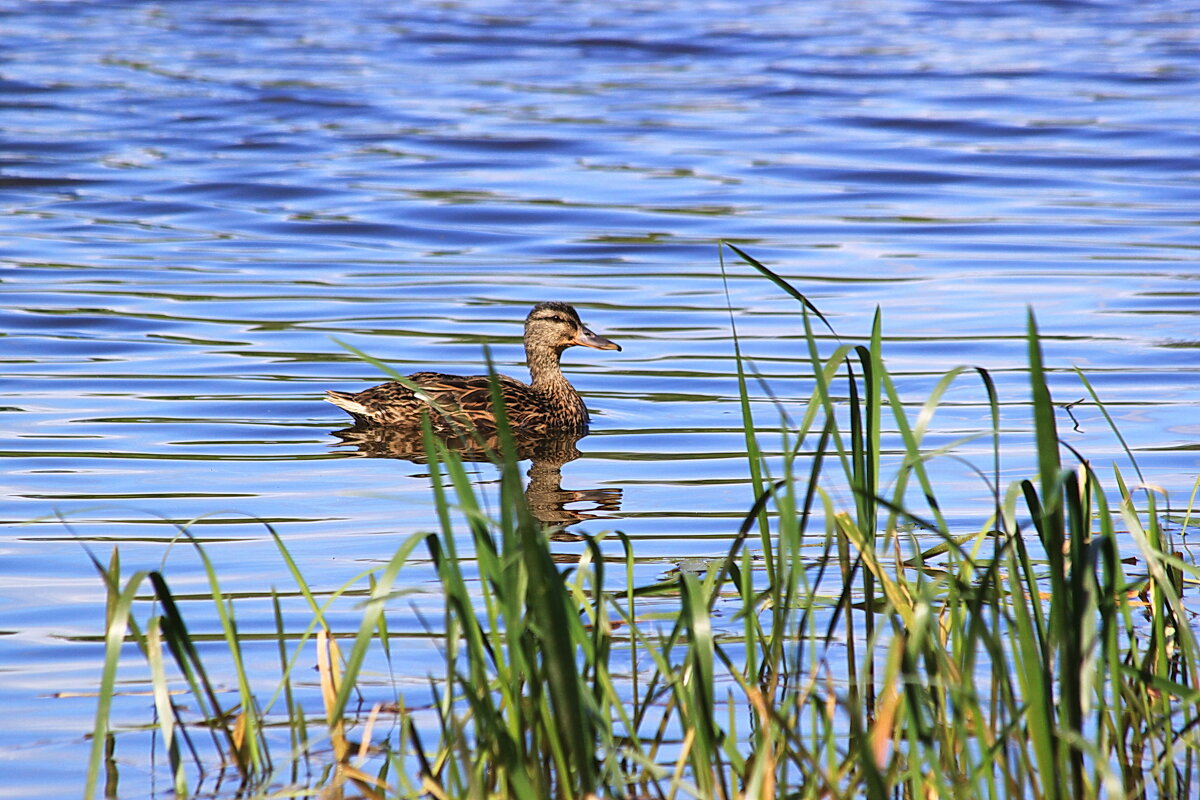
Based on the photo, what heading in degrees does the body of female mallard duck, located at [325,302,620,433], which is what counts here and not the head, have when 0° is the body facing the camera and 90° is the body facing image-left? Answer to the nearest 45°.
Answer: approximately 270°

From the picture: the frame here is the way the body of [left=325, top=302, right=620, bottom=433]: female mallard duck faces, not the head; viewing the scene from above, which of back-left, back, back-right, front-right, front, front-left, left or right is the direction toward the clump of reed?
right
